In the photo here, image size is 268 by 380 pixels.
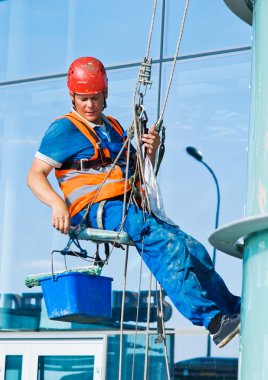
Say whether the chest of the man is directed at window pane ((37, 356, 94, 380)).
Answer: no

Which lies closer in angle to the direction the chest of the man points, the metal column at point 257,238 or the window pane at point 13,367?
the metal column

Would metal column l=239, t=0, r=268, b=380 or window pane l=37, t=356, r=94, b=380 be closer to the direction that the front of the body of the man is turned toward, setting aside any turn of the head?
the metal column

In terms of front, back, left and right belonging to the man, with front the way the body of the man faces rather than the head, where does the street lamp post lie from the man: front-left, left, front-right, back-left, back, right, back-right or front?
back-left

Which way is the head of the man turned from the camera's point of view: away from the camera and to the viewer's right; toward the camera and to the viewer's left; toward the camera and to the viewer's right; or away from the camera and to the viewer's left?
toward the camera and to the viewer's right

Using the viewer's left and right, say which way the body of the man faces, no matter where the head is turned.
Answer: facing the viewer and to the right of the viewer

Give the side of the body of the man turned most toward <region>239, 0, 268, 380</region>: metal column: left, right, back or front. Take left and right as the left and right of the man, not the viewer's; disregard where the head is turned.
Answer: front
